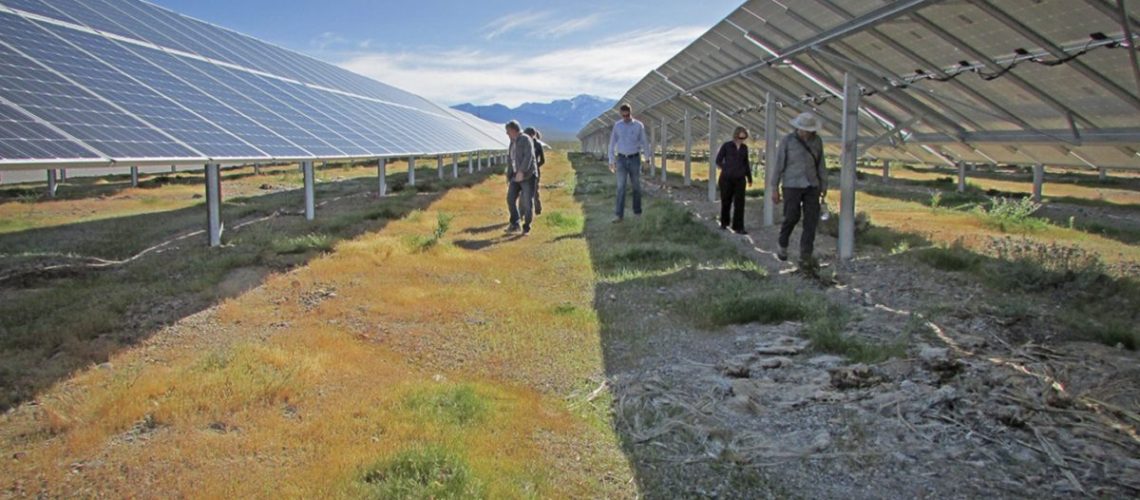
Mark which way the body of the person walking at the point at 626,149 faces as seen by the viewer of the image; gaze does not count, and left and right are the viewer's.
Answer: facing the viewer

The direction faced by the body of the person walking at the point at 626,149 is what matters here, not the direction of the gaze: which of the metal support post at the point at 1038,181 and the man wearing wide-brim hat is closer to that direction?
the man wearing wide-brim hat

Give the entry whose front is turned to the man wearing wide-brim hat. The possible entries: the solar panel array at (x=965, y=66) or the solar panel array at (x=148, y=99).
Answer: the solar panel array at (x=148, y=99)

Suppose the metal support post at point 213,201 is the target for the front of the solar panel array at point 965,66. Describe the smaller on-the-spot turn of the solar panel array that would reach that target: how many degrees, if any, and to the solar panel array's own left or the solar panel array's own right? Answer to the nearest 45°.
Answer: approximately 135° to the solar panel array's own left

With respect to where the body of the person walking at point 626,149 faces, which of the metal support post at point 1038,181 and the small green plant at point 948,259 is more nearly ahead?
the small green plant

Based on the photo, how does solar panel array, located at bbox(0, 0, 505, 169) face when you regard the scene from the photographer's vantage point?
facing the viewer and to the right of the viewer

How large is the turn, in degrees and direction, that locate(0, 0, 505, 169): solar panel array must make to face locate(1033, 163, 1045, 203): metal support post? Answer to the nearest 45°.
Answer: approximately 45° to its left

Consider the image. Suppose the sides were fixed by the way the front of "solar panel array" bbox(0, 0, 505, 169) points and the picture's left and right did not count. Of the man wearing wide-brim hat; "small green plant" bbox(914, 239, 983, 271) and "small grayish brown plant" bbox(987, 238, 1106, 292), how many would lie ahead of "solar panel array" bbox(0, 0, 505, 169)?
3

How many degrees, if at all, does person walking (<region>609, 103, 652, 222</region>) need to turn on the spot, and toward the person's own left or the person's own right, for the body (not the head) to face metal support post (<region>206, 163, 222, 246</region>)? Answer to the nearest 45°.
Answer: approximately 45° to the person's own right

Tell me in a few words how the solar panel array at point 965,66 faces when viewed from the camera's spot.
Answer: facing away from the viewer and to the right of the viewer
